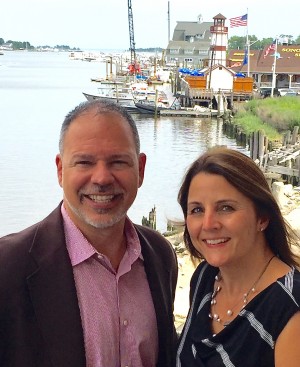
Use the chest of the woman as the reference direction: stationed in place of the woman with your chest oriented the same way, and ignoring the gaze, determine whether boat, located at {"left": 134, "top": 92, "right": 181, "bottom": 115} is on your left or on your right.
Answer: on your right

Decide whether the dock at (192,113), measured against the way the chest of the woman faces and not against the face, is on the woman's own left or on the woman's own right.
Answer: on the woman's own right

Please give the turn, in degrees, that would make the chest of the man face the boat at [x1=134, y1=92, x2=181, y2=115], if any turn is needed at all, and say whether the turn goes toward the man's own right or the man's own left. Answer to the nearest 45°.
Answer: approximately 135° to the man's own left

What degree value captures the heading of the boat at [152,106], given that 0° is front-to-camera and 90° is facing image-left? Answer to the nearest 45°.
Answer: approximately 90°

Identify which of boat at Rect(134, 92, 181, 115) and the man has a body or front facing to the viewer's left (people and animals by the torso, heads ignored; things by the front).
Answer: the boat

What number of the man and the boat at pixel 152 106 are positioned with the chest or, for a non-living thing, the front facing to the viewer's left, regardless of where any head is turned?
1

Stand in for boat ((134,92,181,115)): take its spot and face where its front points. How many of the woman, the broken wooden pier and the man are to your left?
3

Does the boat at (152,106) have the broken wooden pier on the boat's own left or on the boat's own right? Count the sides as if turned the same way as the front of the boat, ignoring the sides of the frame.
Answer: on the boat's own left

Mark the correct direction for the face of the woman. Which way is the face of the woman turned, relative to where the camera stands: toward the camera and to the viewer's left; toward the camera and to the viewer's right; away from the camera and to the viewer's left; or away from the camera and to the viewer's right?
toward the camera and to the viewer's left

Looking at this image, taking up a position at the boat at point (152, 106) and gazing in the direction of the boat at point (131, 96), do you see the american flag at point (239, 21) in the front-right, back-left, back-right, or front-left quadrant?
back-right

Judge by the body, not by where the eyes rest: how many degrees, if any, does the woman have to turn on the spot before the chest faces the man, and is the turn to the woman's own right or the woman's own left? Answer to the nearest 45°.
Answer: approximately 45° to the woman's own right

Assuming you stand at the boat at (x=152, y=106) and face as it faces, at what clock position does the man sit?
The man is roughly at 9 o'clock from the boat.

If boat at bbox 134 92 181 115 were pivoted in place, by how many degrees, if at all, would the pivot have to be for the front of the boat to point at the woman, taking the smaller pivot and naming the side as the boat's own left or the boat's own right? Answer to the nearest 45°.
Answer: approximately 90° to the boat's own left
